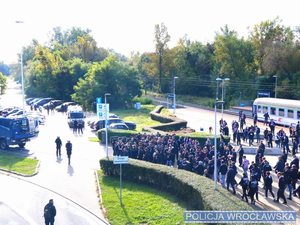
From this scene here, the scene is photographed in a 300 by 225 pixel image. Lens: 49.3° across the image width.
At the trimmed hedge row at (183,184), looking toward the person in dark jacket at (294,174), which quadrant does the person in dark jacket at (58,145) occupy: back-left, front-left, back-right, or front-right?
back-left

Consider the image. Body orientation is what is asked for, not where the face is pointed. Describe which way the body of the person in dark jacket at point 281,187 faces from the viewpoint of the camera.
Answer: to the viewer's left

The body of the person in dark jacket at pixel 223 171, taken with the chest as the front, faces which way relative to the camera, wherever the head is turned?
away from the camera

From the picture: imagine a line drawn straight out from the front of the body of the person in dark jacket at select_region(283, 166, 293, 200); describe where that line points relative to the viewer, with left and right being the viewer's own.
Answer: facing to the left of the viewer
